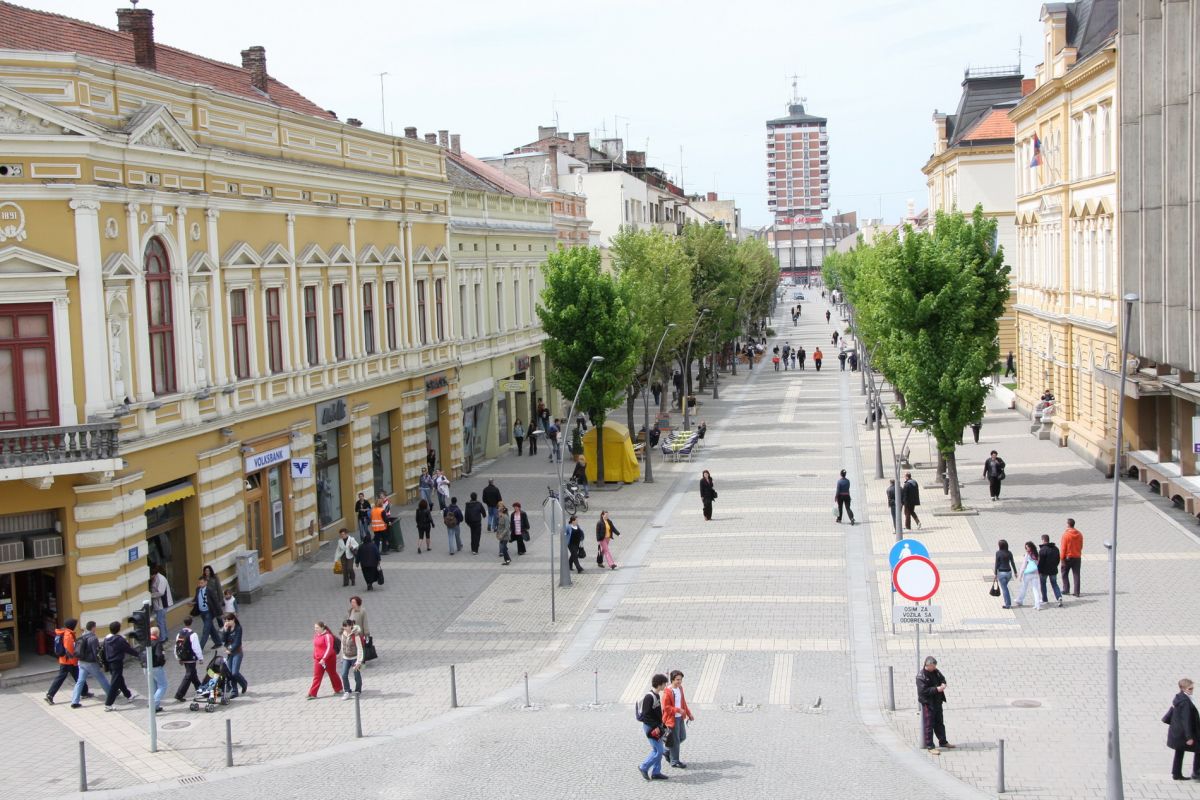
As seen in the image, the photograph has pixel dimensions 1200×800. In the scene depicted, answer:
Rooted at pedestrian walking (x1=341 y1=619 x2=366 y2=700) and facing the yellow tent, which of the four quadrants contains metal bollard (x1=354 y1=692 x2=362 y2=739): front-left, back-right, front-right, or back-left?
back-right

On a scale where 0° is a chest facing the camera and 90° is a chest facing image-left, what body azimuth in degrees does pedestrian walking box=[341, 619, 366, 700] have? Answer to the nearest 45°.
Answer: approximately 45°

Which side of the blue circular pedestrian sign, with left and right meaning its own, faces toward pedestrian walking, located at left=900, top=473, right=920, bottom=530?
back

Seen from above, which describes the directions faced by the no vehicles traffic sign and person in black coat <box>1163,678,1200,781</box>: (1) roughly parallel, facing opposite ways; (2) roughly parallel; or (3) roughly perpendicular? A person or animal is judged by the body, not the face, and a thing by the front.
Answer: roughly perpendicular
